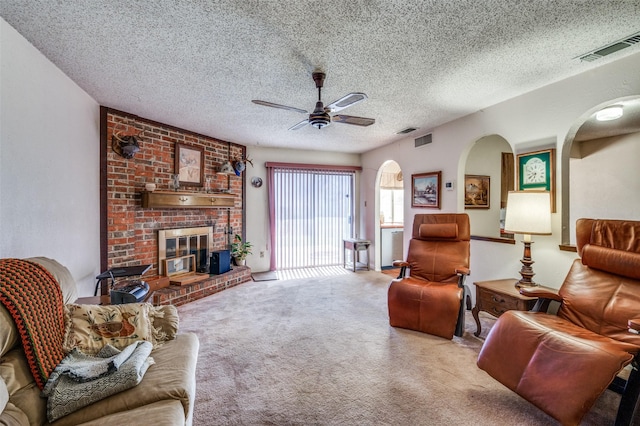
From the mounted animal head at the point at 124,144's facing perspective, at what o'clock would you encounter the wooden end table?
The wooden end table is roughly at 12 o'clock from the mounted animal head.

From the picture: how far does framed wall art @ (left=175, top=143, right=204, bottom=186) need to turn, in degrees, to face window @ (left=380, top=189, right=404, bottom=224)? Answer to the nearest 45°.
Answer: approximately 45° to its left

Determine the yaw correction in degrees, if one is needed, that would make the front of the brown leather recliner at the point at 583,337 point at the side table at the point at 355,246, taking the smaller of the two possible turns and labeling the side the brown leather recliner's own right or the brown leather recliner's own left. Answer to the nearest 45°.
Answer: approximately 90° to the brown leather recliner's own right

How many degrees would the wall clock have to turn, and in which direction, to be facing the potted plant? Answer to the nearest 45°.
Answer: approximately 45° to its right

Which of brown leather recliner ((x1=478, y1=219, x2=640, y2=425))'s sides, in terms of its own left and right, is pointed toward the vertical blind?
right

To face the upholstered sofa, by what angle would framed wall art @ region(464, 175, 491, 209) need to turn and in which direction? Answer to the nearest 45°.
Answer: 0° — it already faces it

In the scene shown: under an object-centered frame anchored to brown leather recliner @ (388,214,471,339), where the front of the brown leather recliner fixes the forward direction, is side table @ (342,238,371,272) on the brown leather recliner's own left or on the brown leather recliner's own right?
on the brown leather recliner's own right

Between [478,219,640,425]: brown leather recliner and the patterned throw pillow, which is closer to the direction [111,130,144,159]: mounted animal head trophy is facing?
the brown leather recliner

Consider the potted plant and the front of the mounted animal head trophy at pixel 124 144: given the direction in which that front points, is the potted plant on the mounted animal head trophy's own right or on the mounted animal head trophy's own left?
on the mounted animal head trophy's own left

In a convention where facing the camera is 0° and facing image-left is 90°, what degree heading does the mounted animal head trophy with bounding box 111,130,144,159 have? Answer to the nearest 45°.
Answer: approximately 315°

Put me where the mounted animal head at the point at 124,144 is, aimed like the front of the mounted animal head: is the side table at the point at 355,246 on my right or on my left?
on my left
